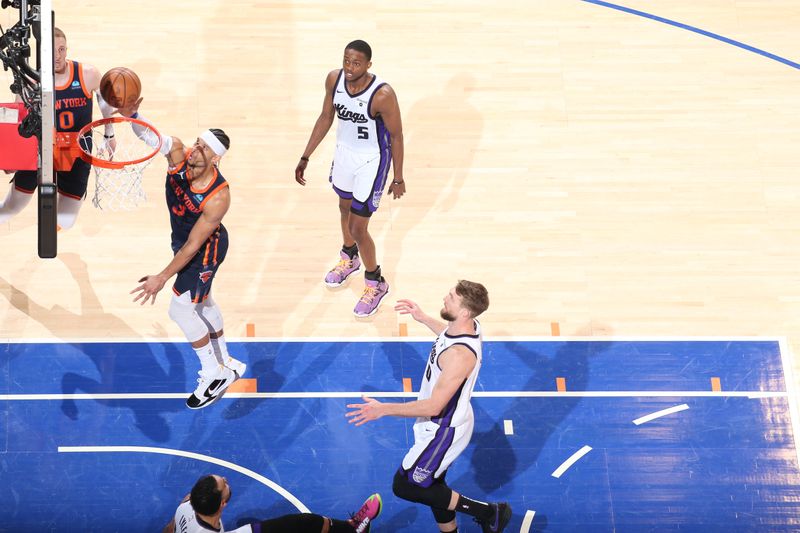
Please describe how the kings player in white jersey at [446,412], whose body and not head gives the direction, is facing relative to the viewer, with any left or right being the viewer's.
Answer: facing to the left of the viewer

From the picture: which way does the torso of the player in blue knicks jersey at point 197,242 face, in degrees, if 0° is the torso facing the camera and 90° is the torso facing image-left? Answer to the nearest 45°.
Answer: approximately 45°

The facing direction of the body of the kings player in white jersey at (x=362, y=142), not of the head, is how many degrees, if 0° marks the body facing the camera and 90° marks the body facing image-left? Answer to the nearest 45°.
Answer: approximately 45°

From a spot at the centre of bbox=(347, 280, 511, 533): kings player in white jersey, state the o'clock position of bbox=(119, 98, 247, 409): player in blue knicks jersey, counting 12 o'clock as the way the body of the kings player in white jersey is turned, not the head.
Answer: The player in blue knicks jersey is roughly at 12 o'clock from the kings player in white jersey.

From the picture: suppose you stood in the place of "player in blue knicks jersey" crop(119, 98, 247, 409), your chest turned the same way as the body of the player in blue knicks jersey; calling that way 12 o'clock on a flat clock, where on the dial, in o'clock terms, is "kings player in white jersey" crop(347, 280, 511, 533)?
The kings player in white jersey is roughly at 8 o'clock from the player in blue knicks jersey.
